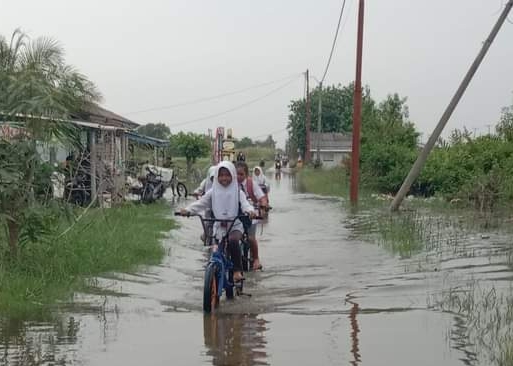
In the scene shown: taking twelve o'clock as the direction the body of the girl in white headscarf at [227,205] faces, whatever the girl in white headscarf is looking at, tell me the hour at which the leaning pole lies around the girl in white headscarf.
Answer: The leaning pole is roughly at 7 o'clock from the girl in white headscarf.

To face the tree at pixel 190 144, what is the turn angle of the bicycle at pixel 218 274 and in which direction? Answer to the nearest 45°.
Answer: approximately 180°

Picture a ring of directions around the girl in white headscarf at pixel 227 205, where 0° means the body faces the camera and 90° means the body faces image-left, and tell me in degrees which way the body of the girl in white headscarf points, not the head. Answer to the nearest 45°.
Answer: approximately 0°

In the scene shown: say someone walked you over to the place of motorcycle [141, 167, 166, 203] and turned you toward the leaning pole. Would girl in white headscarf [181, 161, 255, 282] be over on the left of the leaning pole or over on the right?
right

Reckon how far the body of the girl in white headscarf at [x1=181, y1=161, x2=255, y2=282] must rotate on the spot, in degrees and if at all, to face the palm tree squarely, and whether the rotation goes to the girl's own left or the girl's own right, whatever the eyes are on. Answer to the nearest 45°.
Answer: approximately 90° to the girl's own right

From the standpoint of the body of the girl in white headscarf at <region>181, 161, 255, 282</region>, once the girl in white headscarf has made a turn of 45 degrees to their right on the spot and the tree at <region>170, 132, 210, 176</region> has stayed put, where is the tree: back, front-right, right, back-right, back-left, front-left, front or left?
back-right

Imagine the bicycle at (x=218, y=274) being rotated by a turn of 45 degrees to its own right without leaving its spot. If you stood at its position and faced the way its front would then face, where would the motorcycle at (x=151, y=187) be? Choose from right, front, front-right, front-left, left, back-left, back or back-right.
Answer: back-right

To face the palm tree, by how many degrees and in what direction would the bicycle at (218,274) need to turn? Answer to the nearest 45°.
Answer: approximately 135° to its right

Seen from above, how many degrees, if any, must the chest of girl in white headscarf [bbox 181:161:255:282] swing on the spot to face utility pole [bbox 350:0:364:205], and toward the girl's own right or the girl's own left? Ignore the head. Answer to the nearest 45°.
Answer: approximately 180°
